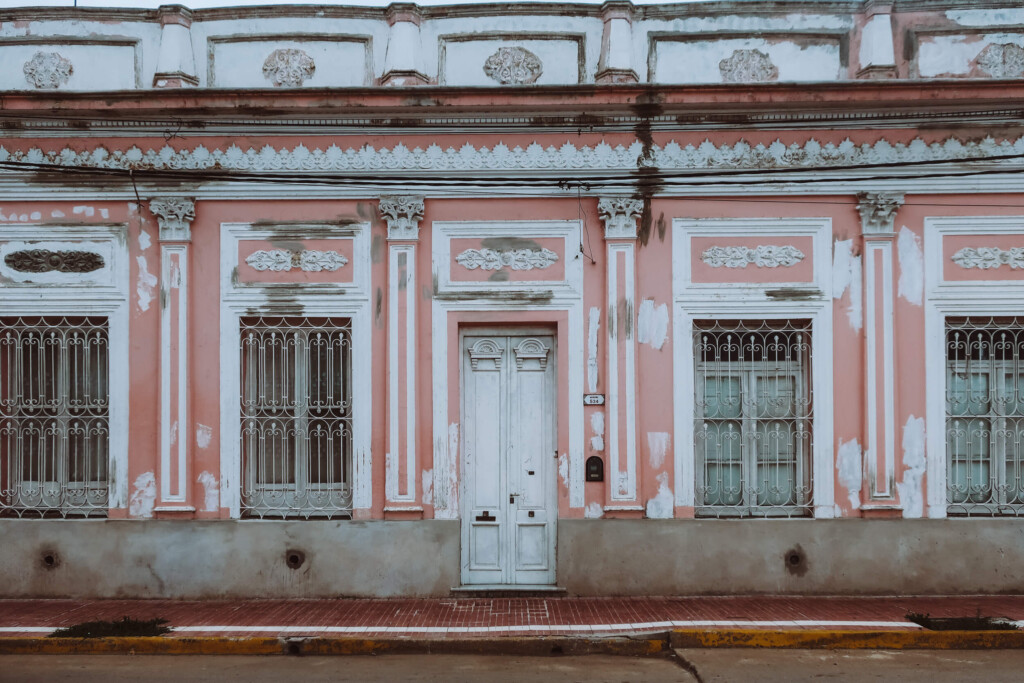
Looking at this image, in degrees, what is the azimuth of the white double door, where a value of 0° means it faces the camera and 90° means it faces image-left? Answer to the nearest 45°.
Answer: approximately 0°

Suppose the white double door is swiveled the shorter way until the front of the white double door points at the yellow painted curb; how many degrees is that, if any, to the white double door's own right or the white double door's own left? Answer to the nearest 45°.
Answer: approximately 45° to the white double door's own left
